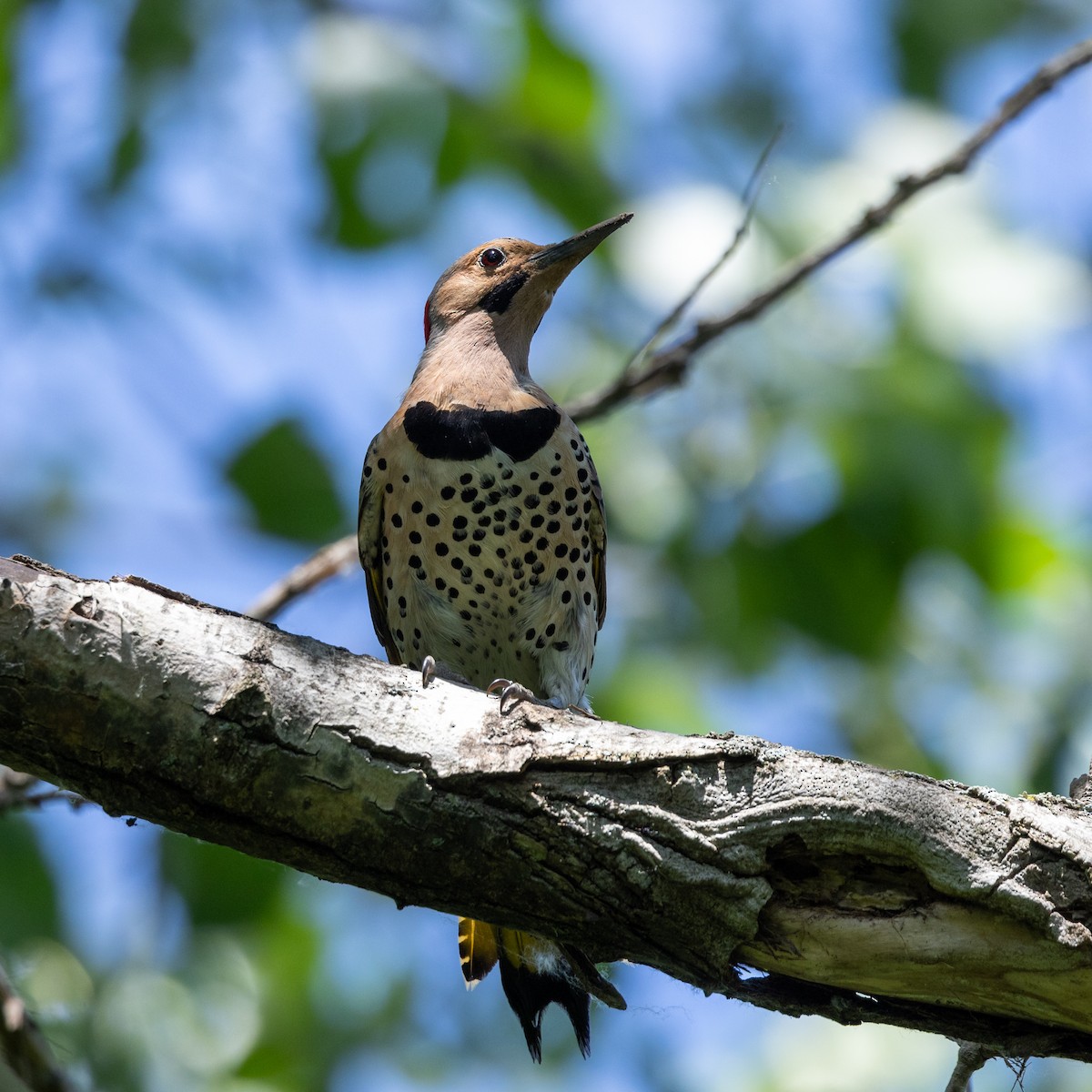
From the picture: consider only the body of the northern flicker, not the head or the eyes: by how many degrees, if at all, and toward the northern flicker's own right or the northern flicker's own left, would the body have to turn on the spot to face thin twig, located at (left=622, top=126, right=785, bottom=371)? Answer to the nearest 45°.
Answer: approximately 135° to the northern flicker's own left

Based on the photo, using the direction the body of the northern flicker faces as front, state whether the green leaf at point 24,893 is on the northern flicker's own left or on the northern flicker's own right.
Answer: on the northern flicker's own right

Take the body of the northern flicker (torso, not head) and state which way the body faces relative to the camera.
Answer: toward the camera

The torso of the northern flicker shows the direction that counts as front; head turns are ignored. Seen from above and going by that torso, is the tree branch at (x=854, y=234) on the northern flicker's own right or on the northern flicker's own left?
on the northern flicker's own left
